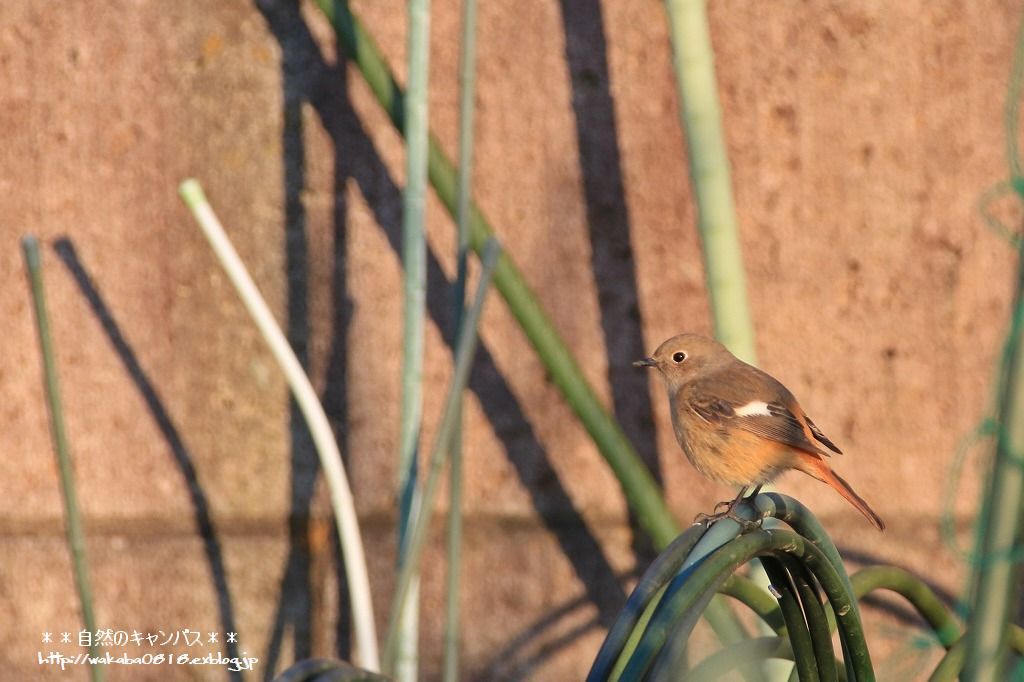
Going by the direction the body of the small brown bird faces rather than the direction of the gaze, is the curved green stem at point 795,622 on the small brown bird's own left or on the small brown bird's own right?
on the small brown bird's own left

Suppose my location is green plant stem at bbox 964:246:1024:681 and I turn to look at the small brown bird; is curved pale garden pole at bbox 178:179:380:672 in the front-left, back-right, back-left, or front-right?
front-left

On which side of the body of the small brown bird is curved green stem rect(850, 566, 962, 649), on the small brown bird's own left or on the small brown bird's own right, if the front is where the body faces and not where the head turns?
on the small brown bird's own left

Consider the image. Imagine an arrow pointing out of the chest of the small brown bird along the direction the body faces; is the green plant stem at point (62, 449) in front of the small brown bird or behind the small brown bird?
in front

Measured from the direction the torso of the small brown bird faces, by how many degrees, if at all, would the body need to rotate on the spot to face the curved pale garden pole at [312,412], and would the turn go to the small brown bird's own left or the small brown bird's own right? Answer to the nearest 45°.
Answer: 0° — it already faces it

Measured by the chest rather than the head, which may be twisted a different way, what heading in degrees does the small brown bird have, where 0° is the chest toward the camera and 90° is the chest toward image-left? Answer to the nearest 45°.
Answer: approximately 90°

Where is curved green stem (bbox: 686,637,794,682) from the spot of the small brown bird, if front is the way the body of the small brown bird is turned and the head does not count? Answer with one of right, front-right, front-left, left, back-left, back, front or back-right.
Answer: left

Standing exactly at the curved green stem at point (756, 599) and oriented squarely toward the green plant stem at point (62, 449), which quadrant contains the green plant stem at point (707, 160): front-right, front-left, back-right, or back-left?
front-right

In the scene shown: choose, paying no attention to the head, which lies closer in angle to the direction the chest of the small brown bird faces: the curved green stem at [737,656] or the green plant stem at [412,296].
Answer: the green plant stem
